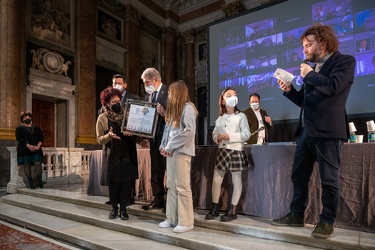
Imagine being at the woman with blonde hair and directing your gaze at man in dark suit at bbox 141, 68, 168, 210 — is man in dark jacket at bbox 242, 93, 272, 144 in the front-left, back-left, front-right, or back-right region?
front-right

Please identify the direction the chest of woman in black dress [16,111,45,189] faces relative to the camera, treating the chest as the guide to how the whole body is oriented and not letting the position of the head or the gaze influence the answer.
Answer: toward the camera

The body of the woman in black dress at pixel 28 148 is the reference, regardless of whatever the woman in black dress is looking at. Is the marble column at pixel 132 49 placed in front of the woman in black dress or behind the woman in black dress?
behind

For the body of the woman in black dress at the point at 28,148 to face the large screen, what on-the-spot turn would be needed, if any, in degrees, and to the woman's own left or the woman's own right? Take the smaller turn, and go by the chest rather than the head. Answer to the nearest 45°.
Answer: approximately 90° to the woman's own left

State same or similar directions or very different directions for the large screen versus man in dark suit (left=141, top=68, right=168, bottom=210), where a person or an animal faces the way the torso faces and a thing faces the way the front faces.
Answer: same or similar directions

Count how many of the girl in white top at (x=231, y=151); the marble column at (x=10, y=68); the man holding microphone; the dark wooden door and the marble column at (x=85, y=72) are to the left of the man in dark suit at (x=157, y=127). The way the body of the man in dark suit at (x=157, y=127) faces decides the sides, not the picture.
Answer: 2

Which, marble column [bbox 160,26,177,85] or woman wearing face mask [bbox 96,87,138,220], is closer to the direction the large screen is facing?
the woman wearing face mask

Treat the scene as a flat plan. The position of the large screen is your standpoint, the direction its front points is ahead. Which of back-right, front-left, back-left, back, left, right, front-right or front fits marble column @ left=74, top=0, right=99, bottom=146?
front-right

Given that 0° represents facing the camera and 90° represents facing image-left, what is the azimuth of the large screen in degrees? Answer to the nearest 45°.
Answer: approximately 45°

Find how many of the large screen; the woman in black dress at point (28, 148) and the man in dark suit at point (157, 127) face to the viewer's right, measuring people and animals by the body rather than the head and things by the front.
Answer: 0

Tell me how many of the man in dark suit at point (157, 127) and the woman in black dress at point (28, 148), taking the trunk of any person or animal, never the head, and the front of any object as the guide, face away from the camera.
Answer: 0

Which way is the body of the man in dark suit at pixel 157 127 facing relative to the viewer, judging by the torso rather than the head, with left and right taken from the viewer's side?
facing the viewer and to the left of the viewer

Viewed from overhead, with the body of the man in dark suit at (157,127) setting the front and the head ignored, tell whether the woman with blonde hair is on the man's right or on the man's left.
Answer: on the man's left

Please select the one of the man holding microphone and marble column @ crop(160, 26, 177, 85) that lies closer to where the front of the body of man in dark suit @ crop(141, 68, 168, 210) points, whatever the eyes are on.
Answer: the man holding microphone

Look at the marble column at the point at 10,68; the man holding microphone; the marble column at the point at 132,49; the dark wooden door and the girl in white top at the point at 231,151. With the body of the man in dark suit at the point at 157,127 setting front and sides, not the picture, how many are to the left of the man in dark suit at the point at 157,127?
2

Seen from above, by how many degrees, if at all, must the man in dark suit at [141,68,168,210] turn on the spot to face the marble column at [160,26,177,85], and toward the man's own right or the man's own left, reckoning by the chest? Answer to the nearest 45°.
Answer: approximately 135° to the man's own right

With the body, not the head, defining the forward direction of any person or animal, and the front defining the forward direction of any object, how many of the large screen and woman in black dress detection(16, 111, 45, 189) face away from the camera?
0

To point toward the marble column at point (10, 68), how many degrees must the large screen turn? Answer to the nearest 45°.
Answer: approximately 45° to its right
